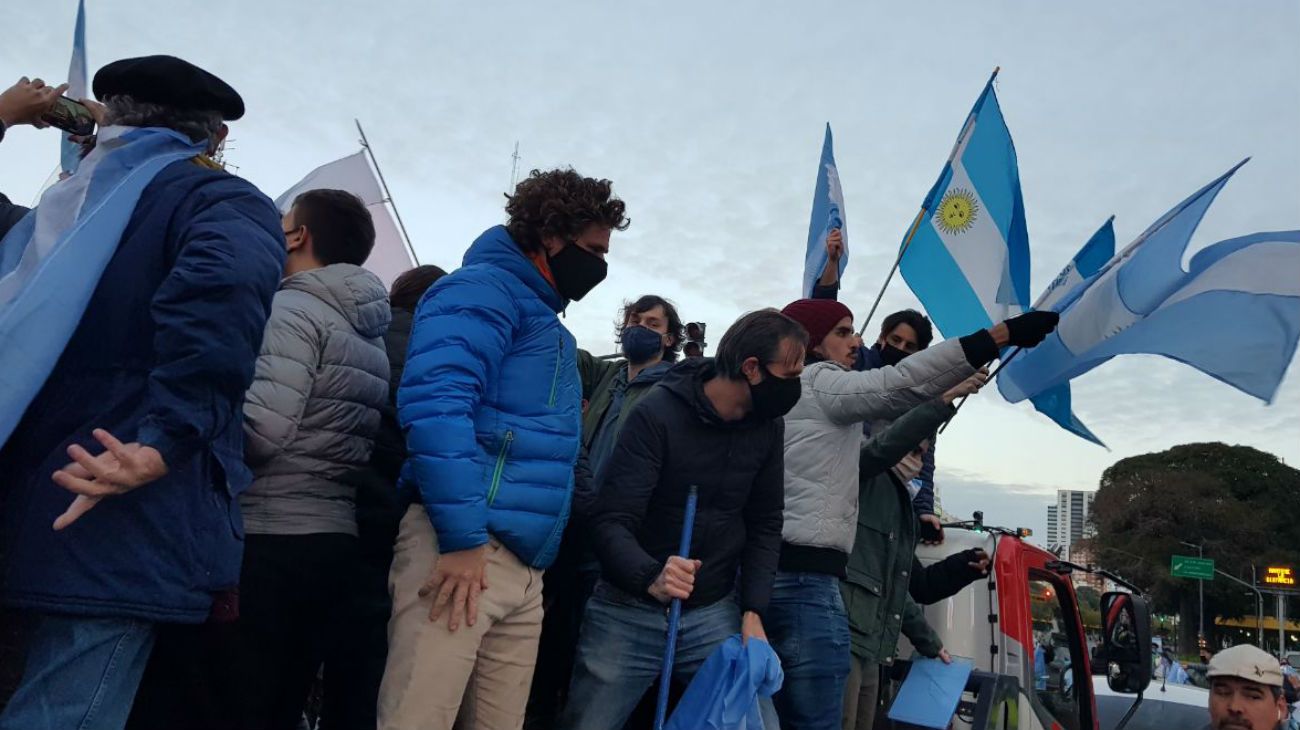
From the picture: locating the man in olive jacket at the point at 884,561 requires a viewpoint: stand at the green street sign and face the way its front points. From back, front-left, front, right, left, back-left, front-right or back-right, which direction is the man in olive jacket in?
front

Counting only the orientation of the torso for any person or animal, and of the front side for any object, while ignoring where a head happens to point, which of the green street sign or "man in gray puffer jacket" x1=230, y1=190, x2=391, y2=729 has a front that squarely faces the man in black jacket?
the green street sign

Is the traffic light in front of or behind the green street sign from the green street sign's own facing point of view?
in front

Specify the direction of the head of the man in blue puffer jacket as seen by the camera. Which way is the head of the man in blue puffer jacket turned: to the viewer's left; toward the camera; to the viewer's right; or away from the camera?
to the viewer's right

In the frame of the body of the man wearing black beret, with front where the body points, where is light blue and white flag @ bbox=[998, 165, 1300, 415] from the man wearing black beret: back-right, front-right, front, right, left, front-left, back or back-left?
front-right

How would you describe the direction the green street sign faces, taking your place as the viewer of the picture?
facing the viewer

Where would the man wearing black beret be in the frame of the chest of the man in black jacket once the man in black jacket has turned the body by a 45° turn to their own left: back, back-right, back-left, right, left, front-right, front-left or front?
back-right

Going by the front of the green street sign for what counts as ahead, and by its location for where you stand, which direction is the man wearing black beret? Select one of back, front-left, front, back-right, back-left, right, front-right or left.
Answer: front

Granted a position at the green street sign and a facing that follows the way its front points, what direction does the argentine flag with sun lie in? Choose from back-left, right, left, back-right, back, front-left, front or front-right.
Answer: front

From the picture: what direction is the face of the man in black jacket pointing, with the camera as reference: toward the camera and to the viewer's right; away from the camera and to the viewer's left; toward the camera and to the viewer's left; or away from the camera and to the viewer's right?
toward the camera and to the viewer's right

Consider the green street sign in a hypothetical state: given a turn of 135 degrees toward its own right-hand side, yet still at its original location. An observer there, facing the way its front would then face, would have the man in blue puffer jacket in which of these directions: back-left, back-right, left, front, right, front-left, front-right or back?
back-left

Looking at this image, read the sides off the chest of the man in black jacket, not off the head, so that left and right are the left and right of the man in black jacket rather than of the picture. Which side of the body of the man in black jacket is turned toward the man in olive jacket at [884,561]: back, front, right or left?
left

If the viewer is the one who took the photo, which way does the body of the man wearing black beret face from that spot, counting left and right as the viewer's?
facing away from the viewer and to the right of the viewer

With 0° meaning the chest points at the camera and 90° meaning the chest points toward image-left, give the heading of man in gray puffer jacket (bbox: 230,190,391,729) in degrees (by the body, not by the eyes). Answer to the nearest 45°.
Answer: approximately 135°
